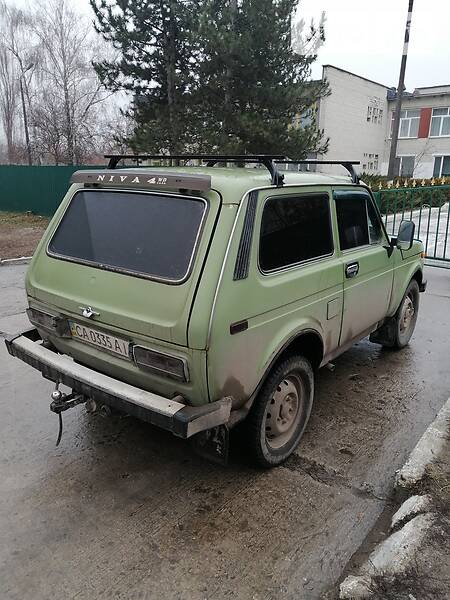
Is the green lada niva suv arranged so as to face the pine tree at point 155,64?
no

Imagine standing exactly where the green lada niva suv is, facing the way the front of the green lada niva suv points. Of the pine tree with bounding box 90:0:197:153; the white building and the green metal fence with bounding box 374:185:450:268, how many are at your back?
0

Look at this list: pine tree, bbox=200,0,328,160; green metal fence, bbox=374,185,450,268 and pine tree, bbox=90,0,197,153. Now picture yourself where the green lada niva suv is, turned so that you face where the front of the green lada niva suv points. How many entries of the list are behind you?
0

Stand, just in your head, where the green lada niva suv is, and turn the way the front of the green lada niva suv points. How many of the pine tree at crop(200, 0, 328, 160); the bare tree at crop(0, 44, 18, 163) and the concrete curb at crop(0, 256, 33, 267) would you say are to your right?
0

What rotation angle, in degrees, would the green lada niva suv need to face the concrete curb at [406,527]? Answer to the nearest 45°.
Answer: approximately 90° to its right

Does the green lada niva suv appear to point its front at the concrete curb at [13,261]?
no

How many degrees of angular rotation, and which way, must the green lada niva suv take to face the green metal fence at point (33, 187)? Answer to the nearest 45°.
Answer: approximately 90° to its left

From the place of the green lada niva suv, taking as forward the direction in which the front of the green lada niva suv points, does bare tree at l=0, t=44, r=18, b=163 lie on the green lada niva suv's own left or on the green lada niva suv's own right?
on the green lada niva suv's own left

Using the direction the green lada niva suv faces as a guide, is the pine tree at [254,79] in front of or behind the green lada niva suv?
in front

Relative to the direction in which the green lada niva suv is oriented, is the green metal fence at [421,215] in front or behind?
in front

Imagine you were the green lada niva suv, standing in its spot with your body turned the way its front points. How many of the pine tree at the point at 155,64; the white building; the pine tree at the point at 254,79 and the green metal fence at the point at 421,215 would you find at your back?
0

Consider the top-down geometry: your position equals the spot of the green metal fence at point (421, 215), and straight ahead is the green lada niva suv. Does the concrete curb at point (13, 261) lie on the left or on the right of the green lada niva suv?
right

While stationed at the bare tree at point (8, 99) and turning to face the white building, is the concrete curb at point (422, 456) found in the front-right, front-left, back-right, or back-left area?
front-right

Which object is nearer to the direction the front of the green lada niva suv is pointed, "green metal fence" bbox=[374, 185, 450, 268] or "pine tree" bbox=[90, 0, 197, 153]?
the green metal fence

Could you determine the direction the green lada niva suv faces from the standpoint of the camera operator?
facing away from the viewer and to the right of the viewer

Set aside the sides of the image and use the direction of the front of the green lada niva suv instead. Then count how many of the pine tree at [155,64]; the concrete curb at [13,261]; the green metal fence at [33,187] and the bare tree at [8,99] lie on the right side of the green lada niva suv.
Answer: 0

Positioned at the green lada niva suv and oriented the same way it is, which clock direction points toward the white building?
The white building is roughly at 11 o'clock from the green lada niva suv.

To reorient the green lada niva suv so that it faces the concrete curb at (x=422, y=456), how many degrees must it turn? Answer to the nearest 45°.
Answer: approximately 45° to its right
